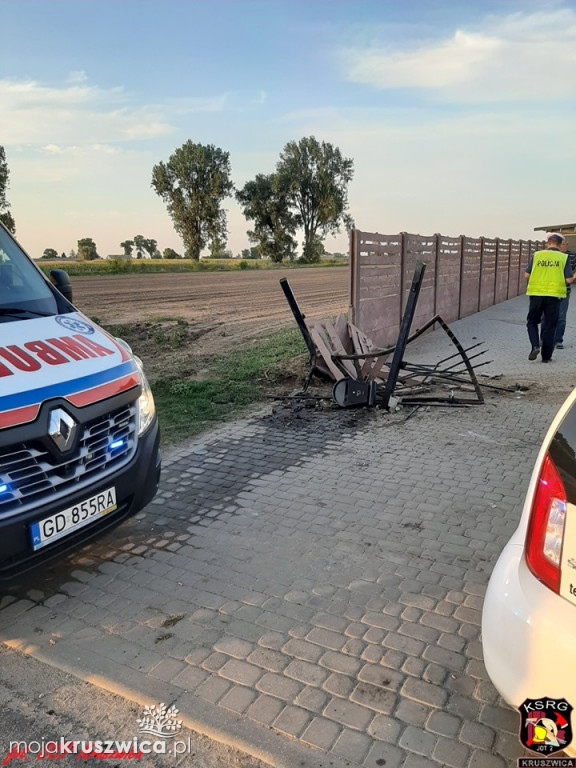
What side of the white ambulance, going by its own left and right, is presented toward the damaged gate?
left

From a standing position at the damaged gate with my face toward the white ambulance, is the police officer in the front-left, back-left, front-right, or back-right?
back-left

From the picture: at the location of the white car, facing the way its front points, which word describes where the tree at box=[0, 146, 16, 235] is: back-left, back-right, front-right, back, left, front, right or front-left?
front-left

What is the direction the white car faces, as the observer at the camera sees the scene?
facing away from the viewer

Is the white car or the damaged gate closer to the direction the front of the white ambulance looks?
the white car

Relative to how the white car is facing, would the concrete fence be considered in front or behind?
in front

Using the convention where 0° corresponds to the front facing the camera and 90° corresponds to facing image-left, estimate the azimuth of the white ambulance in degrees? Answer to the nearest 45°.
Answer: approximately 315°

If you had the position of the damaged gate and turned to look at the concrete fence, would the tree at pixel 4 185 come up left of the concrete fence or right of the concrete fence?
left
